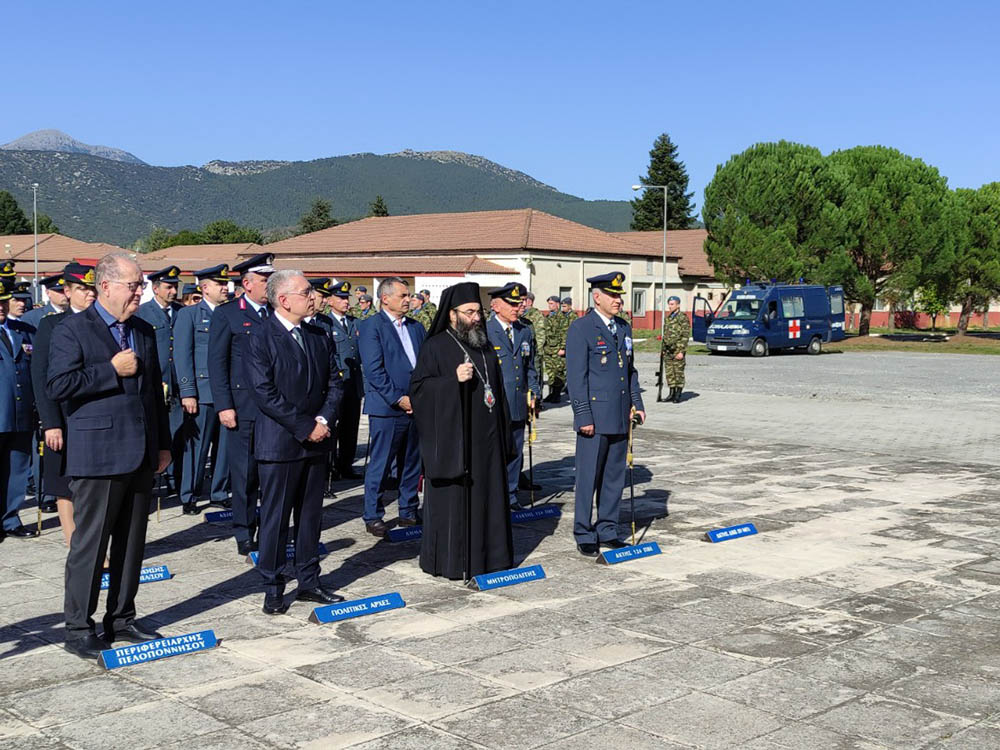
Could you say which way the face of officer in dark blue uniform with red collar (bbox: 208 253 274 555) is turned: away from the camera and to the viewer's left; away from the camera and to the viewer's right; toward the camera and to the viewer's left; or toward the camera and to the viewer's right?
toward the camera and to the viewer's right

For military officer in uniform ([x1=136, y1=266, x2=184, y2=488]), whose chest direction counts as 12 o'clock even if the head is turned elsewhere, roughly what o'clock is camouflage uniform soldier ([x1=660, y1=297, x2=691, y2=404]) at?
The camouflage uniform soldier is roughly at 9 o'clock from the military officer in uniform.

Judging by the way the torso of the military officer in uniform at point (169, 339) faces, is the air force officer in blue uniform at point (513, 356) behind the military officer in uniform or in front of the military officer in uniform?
in front

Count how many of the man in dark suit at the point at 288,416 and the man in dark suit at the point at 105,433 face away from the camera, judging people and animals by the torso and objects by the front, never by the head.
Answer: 0

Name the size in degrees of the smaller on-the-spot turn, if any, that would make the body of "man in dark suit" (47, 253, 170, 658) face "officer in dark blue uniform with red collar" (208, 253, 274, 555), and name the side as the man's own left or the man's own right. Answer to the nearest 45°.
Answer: approximately 135° to the man's own left

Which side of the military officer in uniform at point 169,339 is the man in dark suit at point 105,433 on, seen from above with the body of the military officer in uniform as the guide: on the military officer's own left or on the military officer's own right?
on the military officer's own right

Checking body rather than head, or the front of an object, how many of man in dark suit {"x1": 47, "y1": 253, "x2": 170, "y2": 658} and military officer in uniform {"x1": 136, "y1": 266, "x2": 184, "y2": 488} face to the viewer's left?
0

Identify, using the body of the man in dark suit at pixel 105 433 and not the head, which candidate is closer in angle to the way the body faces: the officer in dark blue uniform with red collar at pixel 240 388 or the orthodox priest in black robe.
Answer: the orthodox priest in black robe

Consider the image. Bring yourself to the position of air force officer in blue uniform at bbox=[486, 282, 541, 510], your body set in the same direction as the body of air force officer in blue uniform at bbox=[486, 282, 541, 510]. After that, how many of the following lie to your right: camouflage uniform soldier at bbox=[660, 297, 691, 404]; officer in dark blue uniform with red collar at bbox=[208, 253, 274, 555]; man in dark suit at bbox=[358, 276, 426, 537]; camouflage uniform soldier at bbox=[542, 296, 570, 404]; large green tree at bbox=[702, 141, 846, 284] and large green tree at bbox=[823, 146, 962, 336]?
2

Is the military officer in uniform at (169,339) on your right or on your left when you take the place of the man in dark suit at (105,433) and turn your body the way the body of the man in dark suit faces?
on your left

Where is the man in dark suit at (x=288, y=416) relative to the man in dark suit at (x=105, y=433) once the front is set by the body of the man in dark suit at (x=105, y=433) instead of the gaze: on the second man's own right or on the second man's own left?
on the second man's own left

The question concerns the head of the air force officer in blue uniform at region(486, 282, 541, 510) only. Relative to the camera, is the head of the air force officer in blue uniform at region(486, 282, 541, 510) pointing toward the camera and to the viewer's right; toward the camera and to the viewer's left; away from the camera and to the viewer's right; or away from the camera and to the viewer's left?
toward the camera and to the viewer's right
